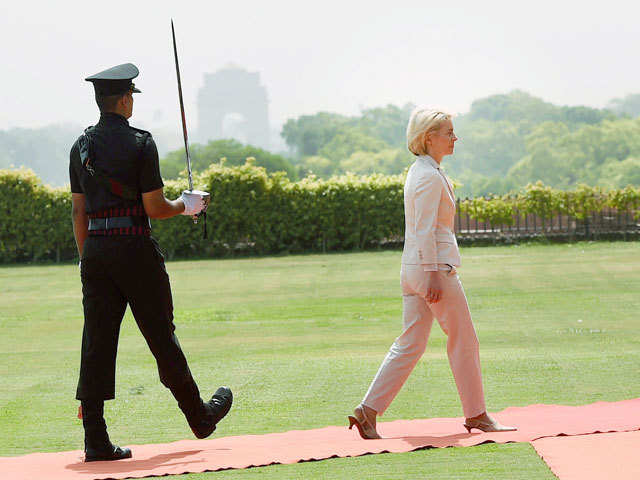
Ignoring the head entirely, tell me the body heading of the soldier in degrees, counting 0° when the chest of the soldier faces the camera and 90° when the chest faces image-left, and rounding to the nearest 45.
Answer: approximately 225°

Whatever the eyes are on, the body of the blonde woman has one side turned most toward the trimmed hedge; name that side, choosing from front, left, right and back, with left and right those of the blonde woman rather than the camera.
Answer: left

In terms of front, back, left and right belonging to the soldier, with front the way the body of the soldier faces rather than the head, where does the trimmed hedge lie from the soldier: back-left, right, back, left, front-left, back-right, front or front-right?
front-left

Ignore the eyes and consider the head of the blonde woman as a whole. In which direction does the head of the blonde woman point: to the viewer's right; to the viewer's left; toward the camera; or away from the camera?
to the viewer's right

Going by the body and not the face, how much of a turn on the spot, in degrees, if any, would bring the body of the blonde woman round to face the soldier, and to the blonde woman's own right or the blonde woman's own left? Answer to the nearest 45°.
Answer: approximately 180°

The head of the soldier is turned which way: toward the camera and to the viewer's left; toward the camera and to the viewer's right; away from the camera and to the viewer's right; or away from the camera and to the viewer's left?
away from the camera and to the viewer's right

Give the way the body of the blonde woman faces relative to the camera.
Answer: to the viewer's right

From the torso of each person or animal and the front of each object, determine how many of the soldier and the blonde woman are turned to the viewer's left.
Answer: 0
